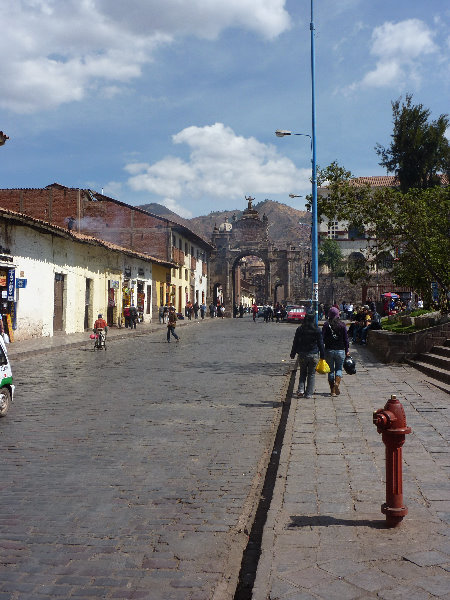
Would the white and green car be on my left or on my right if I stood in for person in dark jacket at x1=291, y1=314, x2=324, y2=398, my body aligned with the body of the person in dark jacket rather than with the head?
on my left

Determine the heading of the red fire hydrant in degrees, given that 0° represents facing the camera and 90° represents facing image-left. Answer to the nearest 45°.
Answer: approximately 45°

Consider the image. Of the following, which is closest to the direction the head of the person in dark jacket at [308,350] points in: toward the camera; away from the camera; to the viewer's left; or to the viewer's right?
away from the camera

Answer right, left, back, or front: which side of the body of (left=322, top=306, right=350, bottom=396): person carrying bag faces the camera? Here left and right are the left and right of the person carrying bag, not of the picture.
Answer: back

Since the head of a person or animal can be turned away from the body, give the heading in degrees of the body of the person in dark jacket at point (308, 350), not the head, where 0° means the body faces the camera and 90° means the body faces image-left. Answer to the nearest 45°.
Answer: approximately 180°

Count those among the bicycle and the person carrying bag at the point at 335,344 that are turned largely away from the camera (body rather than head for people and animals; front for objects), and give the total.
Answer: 1

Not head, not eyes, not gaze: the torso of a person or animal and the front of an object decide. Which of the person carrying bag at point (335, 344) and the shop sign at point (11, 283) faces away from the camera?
the person carrying bag

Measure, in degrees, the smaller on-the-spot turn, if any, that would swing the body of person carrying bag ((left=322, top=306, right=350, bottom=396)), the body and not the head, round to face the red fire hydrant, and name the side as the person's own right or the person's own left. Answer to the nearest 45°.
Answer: approximately 180°

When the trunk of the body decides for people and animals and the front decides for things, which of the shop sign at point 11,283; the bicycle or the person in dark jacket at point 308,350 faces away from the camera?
the person in dark jacket

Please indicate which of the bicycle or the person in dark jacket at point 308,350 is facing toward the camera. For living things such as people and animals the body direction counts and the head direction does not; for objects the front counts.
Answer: the bicycle

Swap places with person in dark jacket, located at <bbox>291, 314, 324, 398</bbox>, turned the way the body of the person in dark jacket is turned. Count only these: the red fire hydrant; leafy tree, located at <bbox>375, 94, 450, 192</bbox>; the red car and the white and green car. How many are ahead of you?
2

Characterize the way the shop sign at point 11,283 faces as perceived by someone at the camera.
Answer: facing the viewer
